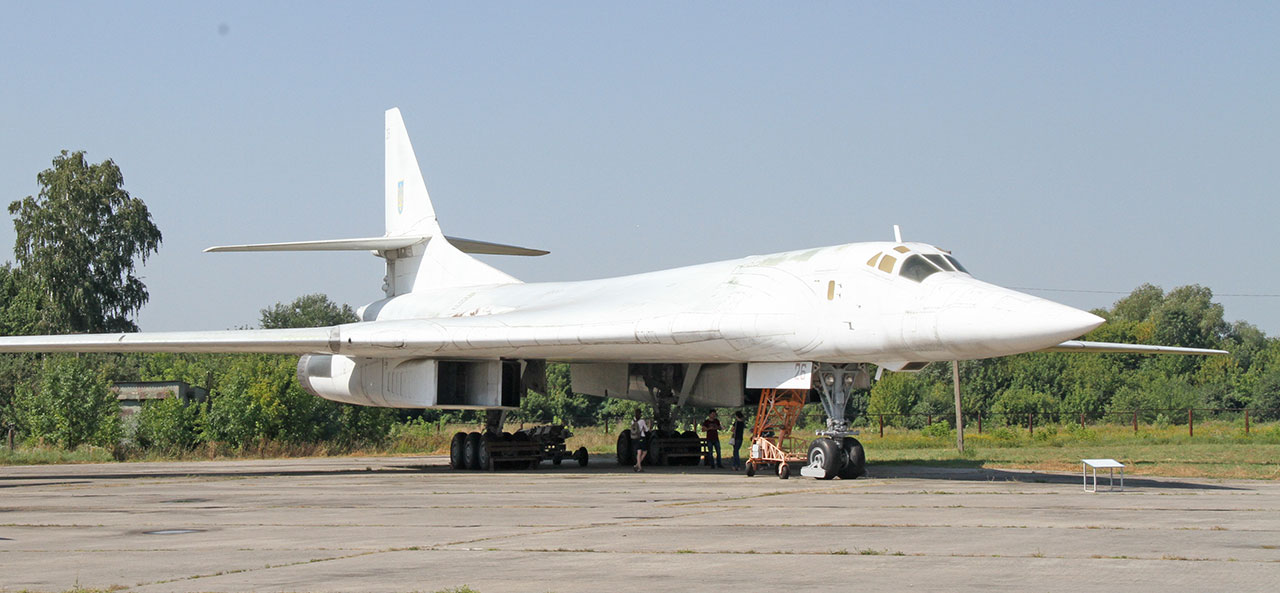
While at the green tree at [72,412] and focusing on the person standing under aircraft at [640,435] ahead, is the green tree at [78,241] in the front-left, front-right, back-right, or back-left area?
back-left

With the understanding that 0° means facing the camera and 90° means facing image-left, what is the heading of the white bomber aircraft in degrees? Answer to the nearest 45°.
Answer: approximately 315°

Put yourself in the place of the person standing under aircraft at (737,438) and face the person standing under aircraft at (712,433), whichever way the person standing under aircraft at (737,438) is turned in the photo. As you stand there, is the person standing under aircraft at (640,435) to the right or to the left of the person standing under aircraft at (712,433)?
left

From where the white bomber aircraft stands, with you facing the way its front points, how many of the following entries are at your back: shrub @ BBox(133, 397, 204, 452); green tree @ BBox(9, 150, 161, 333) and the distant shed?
3

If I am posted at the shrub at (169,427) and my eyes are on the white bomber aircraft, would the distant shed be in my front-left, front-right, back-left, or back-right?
back-left

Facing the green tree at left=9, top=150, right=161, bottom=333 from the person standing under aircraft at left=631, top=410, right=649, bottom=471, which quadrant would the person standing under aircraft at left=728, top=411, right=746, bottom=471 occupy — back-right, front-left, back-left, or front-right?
back-right

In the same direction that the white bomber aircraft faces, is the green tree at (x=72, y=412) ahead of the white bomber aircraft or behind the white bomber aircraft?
behind

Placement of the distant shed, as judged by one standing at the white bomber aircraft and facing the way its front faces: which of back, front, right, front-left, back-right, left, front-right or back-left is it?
back

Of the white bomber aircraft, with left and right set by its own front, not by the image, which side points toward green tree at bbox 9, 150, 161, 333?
back

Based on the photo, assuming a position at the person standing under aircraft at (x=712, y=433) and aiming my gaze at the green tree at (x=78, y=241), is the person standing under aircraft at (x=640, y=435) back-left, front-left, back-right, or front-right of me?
front-left

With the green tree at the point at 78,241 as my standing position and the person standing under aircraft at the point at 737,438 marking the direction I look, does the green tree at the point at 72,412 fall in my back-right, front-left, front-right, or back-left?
front-right
